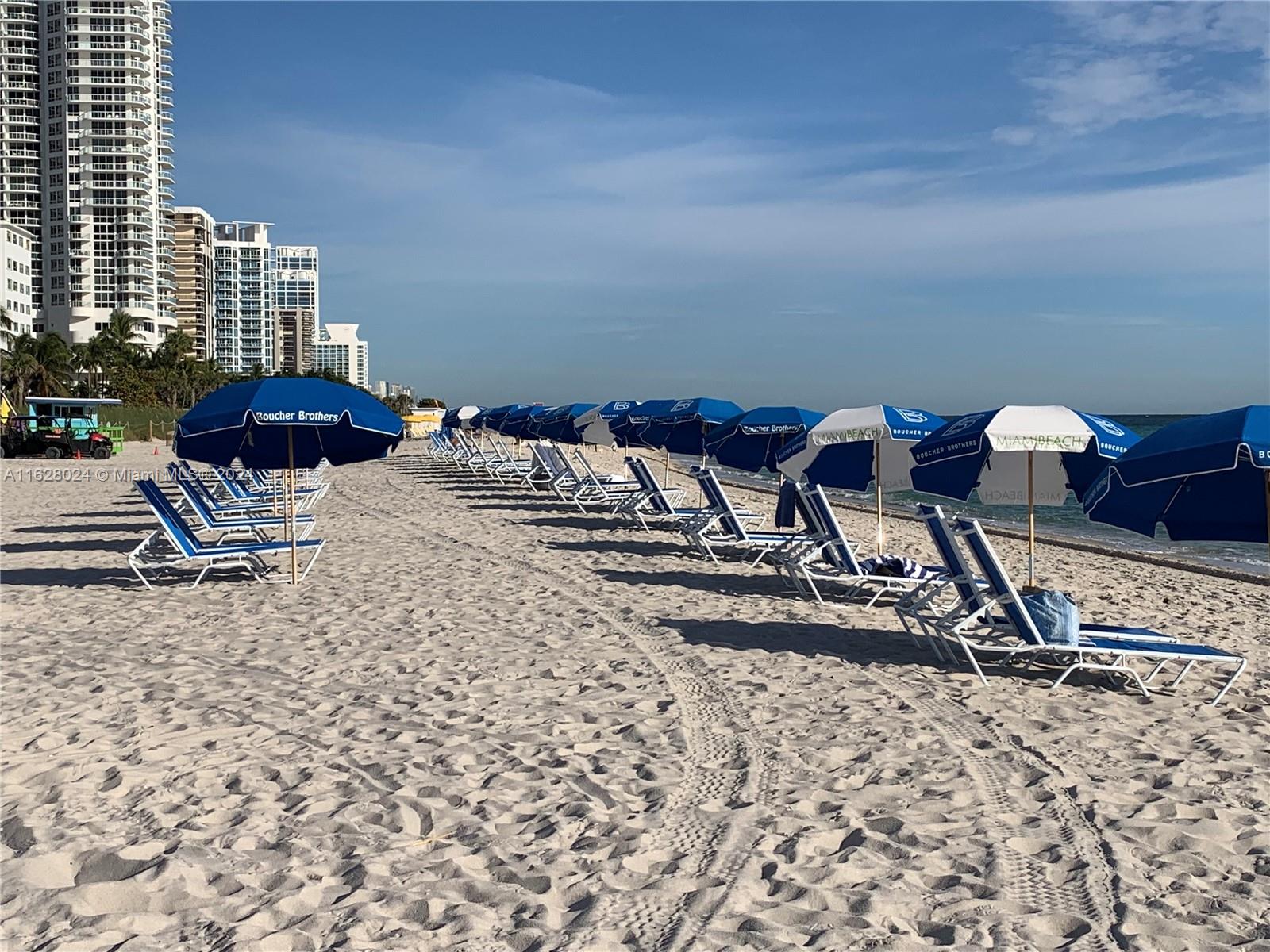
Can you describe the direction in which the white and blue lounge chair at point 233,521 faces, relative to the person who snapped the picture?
facing to the right of the viewer

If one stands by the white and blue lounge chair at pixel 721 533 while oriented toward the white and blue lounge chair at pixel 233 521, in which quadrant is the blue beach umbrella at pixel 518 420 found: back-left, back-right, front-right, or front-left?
front-right

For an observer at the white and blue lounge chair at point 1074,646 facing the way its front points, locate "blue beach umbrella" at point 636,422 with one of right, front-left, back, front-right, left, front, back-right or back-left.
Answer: back-left

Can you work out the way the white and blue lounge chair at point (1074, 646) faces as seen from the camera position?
facing to the right of the viewer

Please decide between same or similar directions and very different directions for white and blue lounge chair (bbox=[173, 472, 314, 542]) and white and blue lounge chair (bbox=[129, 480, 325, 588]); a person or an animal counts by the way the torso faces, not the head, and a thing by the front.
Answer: same or similar directions

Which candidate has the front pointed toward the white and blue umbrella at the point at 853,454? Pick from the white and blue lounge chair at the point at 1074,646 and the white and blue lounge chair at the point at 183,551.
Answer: the white and blue lounge chair at the point at 183,551

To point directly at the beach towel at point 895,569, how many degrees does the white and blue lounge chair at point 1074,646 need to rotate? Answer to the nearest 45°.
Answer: approximately 135° to its left

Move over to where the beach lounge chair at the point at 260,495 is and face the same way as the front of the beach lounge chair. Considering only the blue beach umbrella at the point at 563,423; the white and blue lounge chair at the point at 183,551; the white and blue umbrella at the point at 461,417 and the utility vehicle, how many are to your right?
1

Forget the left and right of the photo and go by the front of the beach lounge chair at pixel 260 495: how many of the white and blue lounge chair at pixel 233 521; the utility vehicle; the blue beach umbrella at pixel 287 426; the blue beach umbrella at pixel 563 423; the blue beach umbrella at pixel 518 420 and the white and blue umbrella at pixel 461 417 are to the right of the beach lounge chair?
2

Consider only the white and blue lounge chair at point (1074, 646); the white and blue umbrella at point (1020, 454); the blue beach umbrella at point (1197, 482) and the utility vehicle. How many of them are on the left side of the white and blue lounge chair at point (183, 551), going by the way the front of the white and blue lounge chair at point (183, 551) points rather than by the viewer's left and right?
1

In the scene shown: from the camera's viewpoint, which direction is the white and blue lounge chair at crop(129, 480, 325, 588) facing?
to the viewer's right

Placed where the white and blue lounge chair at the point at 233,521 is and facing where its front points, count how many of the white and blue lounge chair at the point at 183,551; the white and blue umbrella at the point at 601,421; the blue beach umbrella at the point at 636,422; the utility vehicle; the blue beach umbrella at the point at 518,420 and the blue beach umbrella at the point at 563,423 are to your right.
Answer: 1

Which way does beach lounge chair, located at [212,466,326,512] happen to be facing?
to the viewer's right

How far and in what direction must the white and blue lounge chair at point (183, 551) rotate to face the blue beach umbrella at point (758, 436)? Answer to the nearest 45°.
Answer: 0° — it already faces it

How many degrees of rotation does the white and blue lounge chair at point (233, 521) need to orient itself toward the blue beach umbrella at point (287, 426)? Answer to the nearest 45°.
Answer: approximately 90° to its right
